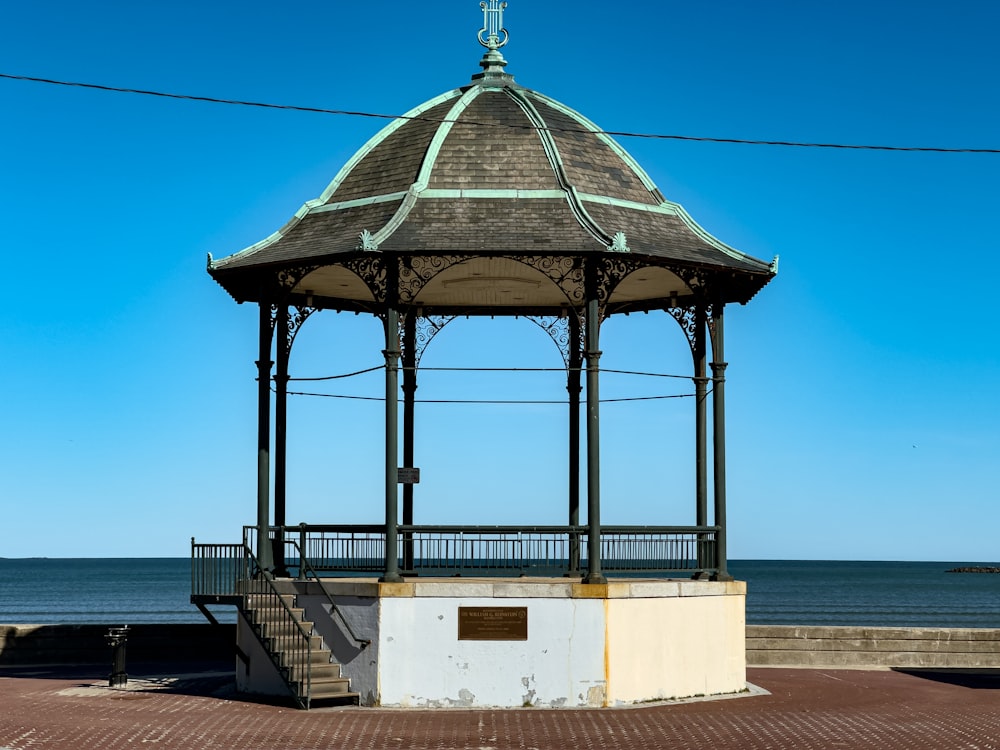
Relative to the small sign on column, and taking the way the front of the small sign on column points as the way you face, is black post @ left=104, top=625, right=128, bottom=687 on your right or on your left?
on your right

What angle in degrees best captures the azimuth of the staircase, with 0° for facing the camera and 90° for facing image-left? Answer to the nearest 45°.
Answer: approximately 315°

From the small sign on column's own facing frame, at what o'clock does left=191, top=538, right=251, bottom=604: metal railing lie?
The metal railing is roughly at 2 o'clock from the small sign on column.

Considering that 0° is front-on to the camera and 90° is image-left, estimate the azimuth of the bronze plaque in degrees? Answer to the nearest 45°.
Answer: approximately 0°

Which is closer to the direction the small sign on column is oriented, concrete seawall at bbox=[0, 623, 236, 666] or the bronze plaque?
the bronze plaque

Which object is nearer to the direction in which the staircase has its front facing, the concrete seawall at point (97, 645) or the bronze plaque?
the bronze plaque

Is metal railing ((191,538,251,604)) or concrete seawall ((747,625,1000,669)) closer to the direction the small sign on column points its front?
the metal railing

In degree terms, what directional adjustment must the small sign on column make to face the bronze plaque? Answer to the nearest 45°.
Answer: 0° — it already faces it

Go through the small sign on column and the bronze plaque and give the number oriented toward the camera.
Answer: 2
